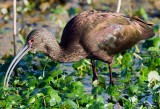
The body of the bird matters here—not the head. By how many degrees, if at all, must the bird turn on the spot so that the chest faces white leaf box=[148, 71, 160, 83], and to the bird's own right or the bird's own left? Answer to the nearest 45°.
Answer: approximately 180°

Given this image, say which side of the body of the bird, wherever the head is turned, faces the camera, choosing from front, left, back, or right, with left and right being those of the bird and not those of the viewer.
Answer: left
